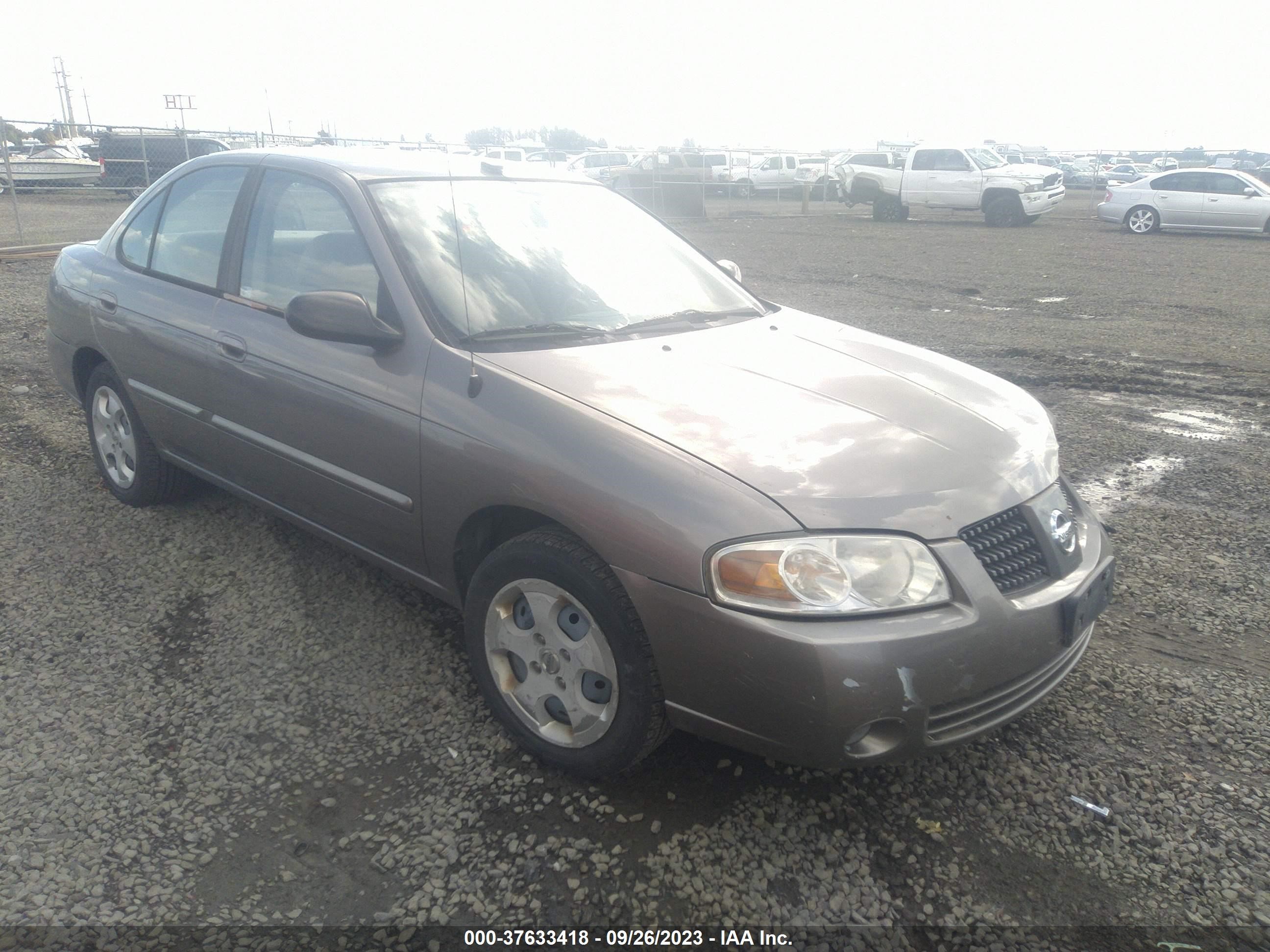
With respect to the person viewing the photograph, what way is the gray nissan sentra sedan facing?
facing the viewer and to the right of the viewer

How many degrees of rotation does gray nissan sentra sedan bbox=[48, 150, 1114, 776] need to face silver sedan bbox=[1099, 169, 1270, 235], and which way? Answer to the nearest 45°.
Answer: approximately 90° to its left

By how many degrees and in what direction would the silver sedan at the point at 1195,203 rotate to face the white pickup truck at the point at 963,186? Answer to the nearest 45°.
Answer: approximately 180°

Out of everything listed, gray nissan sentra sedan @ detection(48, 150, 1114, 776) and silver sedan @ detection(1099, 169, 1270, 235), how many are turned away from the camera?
0

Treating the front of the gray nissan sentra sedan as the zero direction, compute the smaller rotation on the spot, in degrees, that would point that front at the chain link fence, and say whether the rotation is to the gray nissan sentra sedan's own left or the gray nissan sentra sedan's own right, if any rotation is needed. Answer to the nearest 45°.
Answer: approximately 135° to the gray nissan sentra sedan's own left

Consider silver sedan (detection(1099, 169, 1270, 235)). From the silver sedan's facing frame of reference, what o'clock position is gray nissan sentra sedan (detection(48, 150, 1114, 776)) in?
The gray nissan sentra sedan is roughly at 3 o'clock from the silver sedan.

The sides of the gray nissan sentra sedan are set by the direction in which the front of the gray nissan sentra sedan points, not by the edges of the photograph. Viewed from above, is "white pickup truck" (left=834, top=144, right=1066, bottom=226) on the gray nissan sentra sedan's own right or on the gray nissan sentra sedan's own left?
on the gray nissan sentra sedan's own left

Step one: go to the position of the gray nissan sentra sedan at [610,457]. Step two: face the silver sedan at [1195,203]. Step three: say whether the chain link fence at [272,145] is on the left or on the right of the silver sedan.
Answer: left

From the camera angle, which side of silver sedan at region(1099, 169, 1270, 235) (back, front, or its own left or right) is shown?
right
